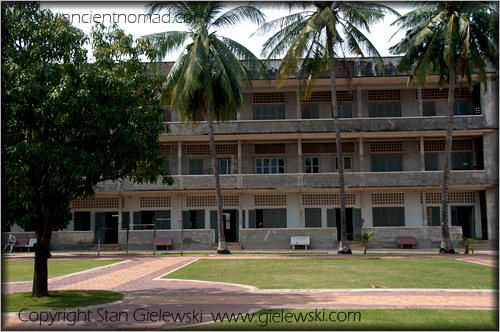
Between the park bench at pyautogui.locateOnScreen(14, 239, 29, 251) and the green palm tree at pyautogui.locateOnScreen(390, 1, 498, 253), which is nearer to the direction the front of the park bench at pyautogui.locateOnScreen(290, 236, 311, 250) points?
the green palm tree

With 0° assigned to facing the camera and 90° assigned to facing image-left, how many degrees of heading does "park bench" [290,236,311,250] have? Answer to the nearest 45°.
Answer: approximately 0°

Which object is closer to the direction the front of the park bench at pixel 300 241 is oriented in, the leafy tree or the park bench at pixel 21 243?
the leafy tree

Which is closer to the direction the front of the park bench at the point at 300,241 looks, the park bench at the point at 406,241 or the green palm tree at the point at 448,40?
the green palm tree

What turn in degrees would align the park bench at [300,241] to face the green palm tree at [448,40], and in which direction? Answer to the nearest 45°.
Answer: approximately 45° to its left

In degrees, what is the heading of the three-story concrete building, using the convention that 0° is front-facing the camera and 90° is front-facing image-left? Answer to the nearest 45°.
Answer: approximately 0°

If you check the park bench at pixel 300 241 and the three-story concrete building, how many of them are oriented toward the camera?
2
